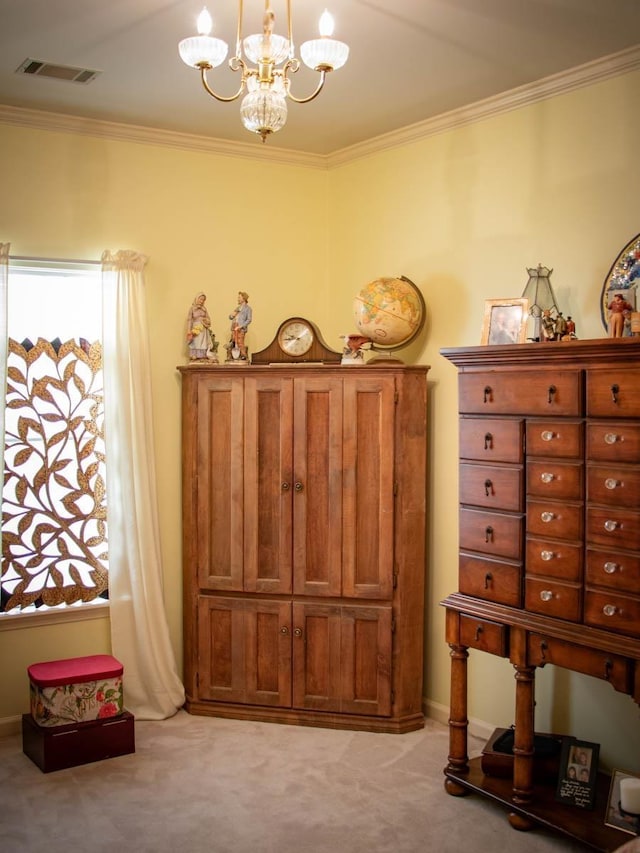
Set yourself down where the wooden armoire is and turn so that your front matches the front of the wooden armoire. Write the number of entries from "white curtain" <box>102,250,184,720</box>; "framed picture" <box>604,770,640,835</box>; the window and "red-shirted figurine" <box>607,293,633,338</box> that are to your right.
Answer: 2

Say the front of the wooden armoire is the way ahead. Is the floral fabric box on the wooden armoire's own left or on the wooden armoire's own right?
on the wooden armoire's own right

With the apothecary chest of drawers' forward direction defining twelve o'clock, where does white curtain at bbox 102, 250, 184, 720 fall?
The white curtain is roughly at 2 o'clock from the apothecary chest of drawers.

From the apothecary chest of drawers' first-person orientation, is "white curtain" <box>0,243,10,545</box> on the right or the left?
on its right

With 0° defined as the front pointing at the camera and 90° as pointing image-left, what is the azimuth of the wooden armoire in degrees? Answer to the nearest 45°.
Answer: approximately 0°

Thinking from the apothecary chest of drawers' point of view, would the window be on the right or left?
on its right
